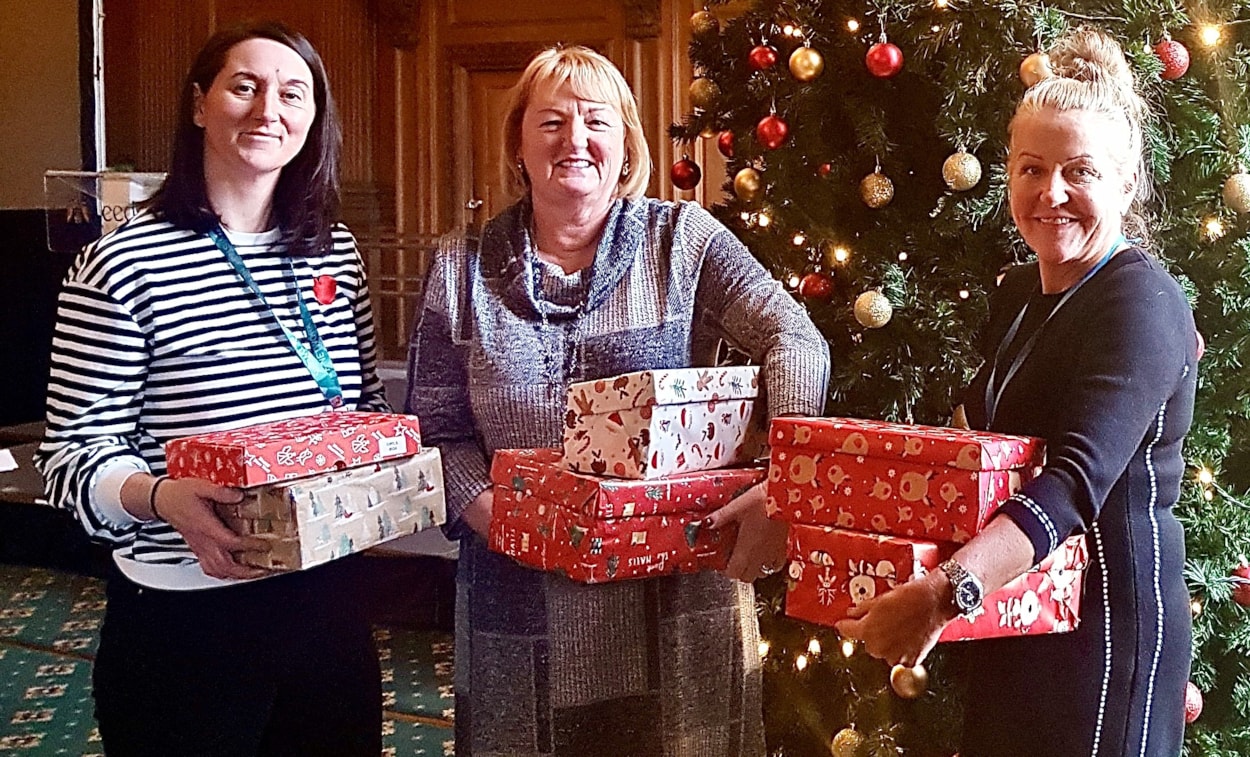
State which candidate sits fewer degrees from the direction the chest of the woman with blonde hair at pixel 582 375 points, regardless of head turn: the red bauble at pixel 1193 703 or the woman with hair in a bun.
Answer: the woman with hair in a bun

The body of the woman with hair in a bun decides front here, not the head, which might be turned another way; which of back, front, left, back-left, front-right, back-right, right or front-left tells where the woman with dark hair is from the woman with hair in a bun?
front-right

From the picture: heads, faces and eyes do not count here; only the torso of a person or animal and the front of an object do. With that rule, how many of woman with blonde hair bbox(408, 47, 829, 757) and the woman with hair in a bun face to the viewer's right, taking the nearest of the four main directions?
0

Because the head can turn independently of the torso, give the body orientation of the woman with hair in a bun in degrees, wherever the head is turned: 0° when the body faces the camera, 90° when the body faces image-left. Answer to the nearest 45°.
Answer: approximately 45°

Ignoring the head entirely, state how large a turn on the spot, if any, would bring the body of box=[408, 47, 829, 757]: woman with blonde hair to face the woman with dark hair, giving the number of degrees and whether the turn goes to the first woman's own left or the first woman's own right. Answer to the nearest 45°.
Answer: approximately 90° to the first woman's own right

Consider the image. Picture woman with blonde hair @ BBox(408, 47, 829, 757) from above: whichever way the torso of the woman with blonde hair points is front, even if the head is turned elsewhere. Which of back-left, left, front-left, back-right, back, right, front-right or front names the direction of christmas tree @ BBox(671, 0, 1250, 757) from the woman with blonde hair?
back-left

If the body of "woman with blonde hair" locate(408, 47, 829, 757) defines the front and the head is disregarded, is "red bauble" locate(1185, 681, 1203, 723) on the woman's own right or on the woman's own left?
on the woman's own left

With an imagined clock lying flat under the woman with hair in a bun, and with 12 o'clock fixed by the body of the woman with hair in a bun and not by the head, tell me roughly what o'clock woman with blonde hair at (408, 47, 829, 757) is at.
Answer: The woman with blonde hair is roughly at 2 o'clock from the woman with hair in a bun.

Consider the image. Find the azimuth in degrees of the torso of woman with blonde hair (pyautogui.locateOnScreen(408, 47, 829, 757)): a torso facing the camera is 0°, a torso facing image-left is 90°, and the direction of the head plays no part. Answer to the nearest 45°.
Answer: approximately 0°
